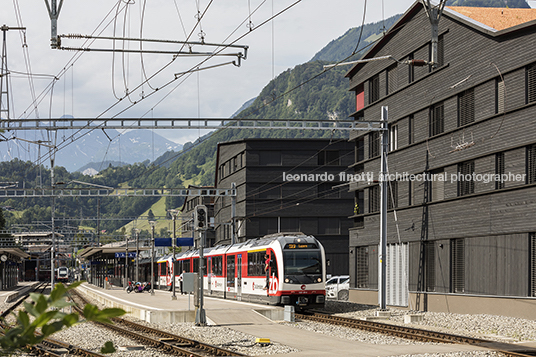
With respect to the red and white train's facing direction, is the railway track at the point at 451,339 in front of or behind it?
in front

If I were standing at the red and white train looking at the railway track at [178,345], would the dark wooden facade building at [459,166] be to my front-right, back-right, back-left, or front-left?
front-left

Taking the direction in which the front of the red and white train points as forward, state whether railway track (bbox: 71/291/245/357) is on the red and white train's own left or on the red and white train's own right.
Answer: on the red and white train's own right

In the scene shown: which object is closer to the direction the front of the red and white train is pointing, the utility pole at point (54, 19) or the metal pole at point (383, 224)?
the metal pole

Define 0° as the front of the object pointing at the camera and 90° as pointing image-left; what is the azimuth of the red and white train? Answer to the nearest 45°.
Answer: approximately 315°
